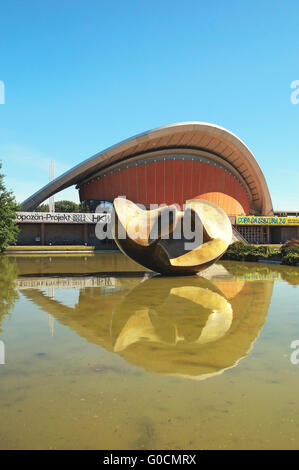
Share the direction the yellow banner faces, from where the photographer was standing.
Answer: facing the viewer

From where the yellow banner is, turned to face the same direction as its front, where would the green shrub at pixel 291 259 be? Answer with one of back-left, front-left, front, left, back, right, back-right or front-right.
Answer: front

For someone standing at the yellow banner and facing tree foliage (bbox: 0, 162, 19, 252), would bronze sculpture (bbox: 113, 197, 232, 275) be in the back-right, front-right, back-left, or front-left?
front-left

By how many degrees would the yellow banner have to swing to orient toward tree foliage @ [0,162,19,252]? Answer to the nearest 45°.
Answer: approximately 45° to its right

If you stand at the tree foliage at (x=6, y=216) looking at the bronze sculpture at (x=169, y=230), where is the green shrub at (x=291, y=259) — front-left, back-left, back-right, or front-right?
front-left

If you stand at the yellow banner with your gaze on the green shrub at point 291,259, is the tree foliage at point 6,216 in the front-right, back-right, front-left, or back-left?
front-right

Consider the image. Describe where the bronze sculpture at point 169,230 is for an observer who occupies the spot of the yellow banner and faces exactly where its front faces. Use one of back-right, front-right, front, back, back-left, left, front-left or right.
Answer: front

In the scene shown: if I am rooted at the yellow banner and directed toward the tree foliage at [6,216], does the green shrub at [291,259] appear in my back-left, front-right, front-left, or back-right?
front-left
